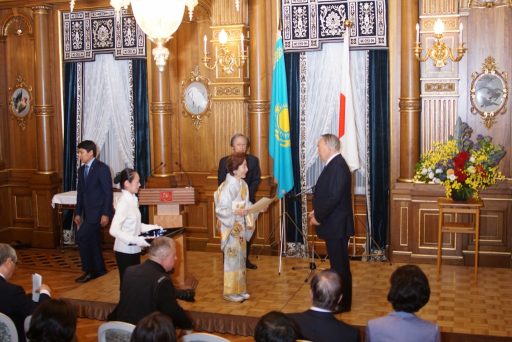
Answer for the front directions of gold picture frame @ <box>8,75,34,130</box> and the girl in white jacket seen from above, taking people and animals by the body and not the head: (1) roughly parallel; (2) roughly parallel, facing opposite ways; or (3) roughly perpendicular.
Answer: roughly perpendicular

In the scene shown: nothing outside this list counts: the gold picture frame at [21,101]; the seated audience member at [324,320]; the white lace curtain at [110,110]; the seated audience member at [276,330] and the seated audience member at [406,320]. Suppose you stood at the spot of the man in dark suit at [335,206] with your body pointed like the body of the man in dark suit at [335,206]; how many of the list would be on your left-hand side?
3

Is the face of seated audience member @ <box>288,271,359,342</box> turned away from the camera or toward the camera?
away from the camera

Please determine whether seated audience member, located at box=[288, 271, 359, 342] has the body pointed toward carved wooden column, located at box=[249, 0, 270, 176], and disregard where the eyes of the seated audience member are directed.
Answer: yes

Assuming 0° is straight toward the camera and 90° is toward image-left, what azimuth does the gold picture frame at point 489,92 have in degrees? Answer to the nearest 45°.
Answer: approximately 0°

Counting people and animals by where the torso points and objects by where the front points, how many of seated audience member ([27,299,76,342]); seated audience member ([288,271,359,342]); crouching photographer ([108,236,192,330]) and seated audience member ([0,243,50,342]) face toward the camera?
0

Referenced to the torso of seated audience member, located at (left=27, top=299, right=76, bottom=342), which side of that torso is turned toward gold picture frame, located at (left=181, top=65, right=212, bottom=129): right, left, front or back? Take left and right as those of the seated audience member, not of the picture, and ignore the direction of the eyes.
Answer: front

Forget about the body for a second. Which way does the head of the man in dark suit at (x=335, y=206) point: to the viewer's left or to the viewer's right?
to the viewer's left

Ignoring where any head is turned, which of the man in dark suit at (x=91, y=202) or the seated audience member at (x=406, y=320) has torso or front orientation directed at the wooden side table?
the seated audience member

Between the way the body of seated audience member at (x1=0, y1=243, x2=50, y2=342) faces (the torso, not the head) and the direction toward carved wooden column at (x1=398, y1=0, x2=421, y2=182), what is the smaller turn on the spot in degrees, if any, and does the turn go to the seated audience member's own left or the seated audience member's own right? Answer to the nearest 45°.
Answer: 0° — they already face it

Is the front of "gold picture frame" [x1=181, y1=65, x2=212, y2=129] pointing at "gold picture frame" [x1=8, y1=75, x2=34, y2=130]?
no

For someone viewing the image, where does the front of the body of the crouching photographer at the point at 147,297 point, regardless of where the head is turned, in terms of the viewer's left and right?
facing away from the viewer and to the right of the viewer

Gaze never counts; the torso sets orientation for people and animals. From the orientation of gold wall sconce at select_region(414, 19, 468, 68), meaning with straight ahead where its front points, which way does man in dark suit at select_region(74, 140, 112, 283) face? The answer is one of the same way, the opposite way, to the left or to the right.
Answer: the same way

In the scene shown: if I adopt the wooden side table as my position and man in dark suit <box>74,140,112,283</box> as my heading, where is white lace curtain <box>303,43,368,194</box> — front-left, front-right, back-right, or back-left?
front-right

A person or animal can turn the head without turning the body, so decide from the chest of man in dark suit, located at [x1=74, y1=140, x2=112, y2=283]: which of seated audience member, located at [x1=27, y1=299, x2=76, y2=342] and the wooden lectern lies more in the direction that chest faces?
the seated audience member

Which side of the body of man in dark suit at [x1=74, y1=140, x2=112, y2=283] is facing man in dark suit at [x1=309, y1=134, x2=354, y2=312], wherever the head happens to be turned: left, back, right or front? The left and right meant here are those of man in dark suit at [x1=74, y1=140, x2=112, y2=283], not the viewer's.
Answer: left

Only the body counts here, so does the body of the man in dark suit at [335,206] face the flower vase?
no

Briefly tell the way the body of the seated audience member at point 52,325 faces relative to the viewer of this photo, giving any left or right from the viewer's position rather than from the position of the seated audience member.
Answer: facing away from the viewer

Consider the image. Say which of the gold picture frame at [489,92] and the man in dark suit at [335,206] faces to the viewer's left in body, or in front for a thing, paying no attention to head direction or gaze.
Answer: the man in dark suit

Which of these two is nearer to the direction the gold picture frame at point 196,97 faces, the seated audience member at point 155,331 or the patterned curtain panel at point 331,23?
the seated audience member
